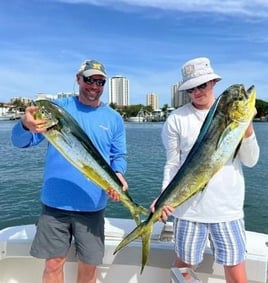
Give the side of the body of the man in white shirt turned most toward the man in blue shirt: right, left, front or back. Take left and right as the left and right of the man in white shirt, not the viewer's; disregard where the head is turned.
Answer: right

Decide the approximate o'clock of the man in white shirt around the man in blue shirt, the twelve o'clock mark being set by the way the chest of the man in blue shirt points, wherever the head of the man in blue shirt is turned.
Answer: The man in white shirt is roughly at 10 o'clock from the man in blue shirt.

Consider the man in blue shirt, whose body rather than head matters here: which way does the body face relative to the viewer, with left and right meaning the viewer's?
facing the viewer

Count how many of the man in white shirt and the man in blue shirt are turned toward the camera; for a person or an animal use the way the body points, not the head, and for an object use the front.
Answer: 2

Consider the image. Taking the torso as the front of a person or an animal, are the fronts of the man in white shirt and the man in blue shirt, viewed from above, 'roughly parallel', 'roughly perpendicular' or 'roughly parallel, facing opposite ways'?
roughly parallel
